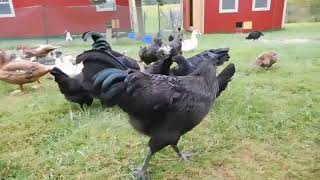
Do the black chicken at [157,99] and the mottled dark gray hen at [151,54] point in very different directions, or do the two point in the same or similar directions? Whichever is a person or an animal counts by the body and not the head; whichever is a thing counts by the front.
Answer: same or similar directions

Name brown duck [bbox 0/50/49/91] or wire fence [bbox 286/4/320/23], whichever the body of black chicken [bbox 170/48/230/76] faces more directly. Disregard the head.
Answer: the brown duck

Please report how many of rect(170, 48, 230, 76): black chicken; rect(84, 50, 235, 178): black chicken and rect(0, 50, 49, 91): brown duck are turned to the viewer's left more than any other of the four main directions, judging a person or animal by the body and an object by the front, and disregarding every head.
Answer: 2

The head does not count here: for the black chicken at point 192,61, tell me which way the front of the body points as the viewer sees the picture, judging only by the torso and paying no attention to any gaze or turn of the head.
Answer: to the viewer's left

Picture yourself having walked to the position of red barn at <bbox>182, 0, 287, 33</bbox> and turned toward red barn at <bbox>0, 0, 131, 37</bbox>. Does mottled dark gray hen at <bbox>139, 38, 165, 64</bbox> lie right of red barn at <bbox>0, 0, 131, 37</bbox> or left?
left

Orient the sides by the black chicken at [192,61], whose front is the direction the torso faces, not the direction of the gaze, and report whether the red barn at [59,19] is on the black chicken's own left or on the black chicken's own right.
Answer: on the black chicken's own right
